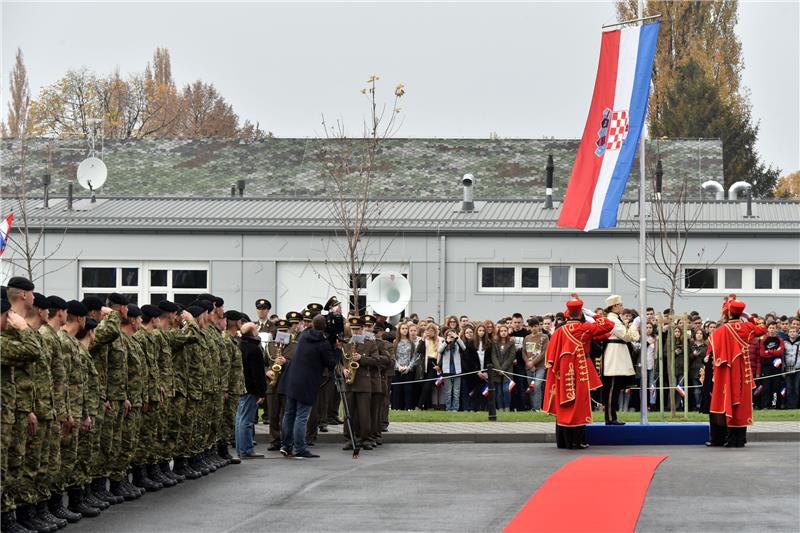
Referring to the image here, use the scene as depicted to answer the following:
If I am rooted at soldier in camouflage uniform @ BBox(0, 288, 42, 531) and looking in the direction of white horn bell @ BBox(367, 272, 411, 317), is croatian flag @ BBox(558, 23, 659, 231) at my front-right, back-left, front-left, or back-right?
front-right

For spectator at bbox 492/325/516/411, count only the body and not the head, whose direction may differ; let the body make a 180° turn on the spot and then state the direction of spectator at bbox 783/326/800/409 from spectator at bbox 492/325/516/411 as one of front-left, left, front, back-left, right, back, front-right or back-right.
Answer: right

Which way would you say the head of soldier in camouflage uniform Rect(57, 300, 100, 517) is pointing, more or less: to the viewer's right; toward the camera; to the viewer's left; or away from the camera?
to the viewer's right

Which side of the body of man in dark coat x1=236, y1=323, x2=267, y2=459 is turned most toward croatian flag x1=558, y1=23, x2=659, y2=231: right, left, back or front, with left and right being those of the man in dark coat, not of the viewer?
front

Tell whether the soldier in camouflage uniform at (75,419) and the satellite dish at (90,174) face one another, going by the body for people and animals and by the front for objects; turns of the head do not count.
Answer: no

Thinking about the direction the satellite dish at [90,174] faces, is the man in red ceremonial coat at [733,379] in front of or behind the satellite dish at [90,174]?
in front

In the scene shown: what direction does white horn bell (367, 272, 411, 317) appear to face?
toward the camera

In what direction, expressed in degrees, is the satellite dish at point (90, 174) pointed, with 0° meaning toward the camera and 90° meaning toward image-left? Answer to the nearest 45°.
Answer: approximately 0°

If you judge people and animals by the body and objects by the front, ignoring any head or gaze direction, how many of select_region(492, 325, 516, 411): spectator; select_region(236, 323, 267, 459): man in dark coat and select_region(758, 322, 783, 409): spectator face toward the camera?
2

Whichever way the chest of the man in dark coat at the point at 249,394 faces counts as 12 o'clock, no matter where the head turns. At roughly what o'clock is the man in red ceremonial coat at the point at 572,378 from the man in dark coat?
The man in red ceremonial coat is roughly at 12 o'clock from the man in dark coat.

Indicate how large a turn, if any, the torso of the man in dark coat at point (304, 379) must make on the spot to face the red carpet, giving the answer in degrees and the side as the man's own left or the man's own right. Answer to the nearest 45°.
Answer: approximately 90° to the man's own right

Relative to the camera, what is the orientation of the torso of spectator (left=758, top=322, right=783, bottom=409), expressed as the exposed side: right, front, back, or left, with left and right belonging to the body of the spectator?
front

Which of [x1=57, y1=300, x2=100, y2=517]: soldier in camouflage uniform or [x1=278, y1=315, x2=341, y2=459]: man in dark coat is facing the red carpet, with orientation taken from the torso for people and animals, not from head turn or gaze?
the soldier in camouflage uniform

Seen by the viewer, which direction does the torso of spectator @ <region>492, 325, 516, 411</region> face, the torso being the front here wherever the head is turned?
toward the camera

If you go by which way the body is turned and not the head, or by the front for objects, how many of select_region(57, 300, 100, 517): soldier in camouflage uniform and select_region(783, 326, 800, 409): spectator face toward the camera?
1

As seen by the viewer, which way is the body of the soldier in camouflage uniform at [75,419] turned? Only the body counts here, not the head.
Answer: to the viewer's right

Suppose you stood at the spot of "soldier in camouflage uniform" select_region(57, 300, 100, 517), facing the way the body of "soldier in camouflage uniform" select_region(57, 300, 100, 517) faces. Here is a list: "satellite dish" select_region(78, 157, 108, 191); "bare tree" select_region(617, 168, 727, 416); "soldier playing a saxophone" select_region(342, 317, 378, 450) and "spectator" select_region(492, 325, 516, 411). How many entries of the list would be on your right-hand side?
0

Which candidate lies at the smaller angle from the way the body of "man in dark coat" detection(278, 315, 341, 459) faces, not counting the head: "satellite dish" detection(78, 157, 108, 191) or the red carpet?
the satellite dish

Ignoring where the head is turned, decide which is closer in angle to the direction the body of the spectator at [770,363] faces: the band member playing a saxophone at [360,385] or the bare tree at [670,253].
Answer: the band member playing a saxophone

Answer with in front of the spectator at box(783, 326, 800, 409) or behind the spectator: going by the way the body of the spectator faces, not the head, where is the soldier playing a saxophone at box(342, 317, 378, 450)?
in front
